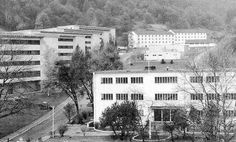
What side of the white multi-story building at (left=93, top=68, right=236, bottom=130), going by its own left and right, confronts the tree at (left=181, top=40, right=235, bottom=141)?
front

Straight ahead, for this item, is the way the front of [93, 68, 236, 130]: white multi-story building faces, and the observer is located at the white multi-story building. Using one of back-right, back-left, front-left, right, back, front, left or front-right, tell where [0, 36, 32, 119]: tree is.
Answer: right

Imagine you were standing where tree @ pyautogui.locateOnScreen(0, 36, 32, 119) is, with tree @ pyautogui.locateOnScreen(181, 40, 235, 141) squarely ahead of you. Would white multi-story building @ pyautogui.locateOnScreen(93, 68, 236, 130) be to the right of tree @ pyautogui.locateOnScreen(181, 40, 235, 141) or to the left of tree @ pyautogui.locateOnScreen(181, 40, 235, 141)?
left

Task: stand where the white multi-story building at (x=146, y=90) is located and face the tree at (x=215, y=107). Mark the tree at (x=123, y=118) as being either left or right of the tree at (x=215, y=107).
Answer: right

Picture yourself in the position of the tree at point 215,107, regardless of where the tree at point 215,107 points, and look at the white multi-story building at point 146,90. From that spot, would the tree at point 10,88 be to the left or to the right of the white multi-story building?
left

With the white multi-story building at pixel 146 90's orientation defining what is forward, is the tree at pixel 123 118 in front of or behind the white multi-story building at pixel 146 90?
in front

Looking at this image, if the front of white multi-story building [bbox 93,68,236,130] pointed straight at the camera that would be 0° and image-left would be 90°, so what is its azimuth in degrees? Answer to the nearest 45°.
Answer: approximately 0°
